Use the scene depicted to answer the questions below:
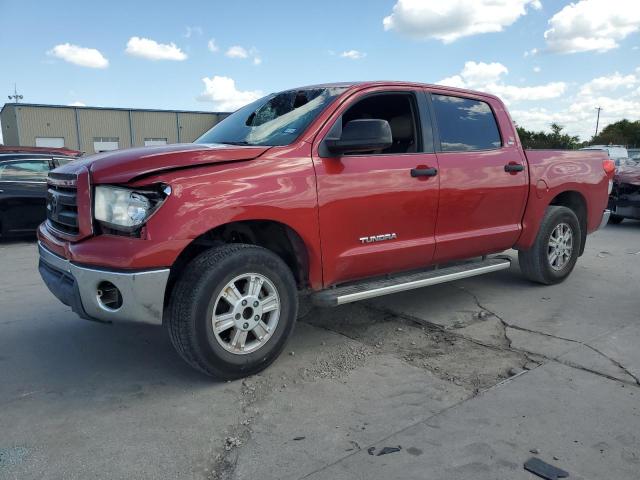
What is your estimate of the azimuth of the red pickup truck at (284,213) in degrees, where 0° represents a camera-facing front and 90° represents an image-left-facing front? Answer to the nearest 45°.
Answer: approximately 45°

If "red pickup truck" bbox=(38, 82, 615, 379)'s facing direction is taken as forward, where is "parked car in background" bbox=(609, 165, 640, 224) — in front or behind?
behind
